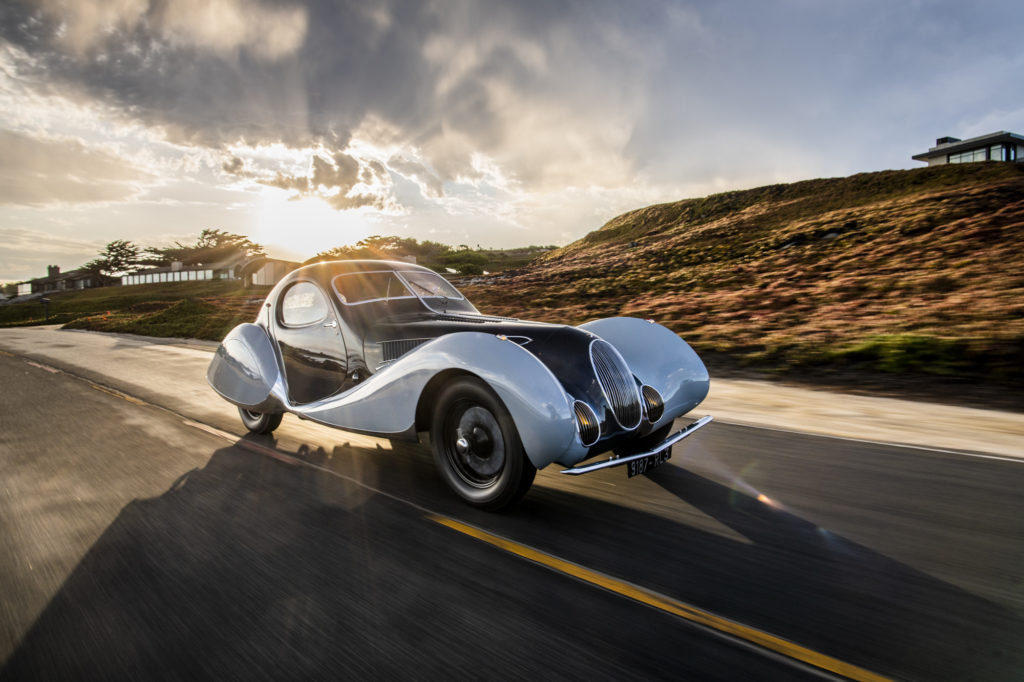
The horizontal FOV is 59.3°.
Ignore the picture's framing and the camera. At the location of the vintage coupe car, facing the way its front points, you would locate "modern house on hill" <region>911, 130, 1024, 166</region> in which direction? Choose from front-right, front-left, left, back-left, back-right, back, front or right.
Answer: left

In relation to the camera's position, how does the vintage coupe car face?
facing the viewer and to the right of the viewer
